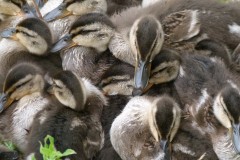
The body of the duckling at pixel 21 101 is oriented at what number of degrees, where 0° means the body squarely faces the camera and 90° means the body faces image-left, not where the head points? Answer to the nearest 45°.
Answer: approximately 45°

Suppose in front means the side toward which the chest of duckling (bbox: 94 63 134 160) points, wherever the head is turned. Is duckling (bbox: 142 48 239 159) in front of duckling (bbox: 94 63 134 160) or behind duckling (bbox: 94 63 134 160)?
behind

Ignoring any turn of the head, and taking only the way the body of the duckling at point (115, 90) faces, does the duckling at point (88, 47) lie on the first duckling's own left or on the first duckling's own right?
on the first duckling's own right

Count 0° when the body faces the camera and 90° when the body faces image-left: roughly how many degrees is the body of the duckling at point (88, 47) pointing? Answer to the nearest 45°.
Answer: approximately 90°

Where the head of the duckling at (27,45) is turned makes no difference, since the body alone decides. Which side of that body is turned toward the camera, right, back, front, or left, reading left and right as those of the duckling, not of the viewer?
left
